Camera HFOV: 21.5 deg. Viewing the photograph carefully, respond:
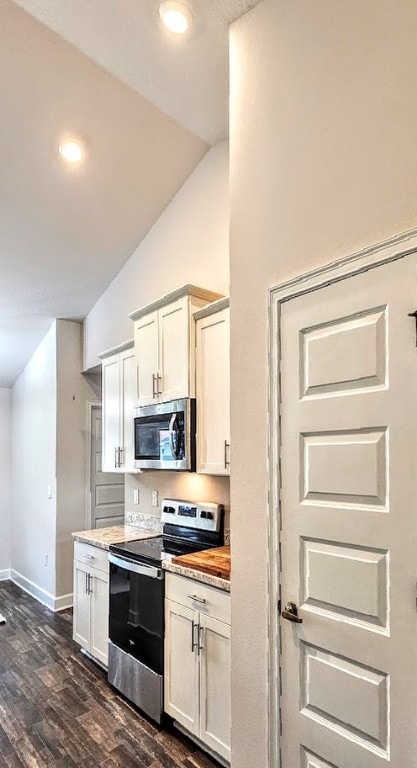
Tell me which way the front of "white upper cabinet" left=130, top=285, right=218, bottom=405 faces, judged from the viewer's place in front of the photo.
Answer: facing the viewer and to the left of the viewer

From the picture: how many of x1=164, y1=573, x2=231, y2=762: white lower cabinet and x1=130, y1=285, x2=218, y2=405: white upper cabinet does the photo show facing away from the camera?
0

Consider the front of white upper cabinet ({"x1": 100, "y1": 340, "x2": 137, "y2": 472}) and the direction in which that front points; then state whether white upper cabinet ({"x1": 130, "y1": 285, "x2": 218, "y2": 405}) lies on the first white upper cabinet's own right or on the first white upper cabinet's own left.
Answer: on the first white upper cabinet's own left

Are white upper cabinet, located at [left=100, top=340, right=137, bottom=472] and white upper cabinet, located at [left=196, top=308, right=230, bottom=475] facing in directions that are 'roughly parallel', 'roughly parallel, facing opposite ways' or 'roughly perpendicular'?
roughly parallel

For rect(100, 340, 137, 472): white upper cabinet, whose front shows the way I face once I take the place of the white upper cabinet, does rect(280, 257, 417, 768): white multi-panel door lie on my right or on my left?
on my left

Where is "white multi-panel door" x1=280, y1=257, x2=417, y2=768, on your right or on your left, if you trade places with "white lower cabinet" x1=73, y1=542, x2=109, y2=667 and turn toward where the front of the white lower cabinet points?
on your left

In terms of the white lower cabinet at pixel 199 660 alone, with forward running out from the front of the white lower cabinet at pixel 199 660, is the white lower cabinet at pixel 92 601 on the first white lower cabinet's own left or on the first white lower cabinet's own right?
on the first white lower cabinet's own right

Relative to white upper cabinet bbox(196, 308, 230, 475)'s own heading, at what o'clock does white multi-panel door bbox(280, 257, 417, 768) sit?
The white multi-panel door is roughly at 10 o'clock from the white upper cabinet.

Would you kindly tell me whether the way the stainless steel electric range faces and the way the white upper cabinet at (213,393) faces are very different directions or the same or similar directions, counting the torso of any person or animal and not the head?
same or similar directions

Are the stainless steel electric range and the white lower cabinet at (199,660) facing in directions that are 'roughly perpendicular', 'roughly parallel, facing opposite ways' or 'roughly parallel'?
roughly parallel
